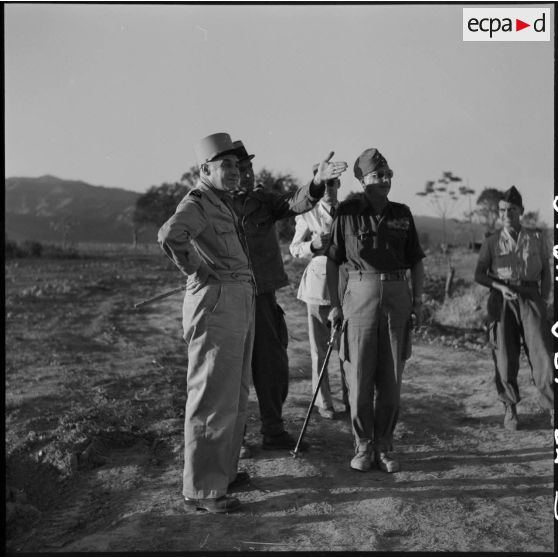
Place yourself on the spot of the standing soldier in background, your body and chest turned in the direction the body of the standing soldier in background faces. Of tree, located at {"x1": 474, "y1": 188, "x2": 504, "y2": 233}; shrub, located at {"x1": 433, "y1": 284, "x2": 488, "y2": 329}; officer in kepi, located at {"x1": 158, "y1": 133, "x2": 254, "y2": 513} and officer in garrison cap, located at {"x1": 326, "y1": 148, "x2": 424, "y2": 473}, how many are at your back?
2

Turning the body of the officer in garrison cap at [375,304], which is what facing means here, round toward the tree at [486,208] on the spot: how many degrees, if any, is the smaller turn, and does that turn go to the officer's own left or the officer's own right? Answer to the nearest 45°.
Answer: approximately 180°

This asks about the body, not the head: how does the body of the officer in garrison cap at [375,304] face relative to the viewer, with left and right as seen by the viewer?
facing the viewer

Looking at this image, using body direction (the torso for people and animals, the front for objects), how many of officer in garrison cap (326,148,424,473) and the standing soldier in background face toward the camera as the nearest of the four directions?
2

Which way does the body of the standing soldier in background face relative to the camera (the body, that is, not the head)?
toward the camera

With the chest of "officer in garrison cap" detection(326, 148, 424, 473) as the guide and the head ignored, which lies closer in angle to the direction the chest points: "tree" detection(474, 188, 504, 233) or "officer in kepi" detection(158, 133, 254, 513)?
the officer in kepi

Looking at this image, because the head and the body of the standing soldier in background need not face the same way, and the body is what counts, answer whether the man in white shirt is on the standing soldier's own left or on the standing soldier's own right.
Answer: on the standing soldier's own right

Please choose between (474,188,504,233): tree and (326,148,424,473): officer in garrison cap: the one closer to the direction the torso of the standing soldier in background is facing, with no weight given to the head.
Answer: the officer in garrison cap
